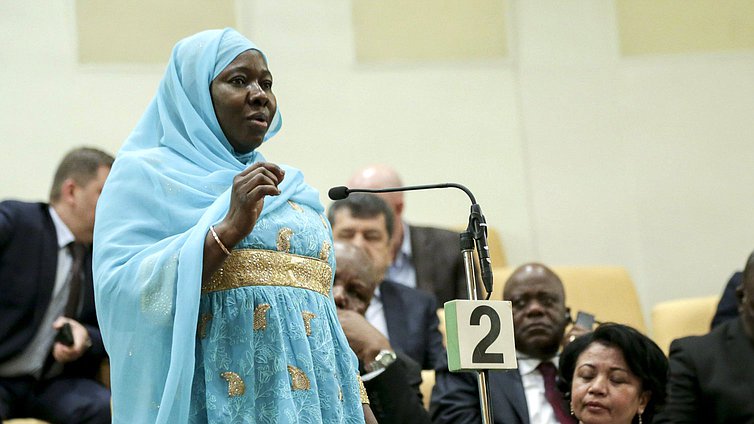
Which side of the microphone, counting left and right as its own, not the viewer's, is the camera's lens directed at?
left

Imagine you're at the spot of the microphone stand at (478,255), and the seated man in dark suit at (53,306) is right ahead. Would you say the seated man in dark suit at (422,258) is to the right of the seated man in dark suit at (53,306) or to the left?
right

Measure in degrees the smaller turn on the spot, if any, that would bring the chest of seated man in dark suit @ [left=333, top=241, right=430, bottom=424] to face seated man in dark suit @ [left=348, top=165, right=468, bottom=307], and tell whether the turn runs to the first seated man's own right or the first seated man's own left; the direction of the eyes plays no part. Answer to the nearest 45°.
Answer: approximately 135° to the first seated man's own right

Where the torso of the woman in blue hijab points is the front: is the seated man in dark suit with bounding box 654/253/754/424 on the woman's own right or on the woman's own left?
on the woman's own left

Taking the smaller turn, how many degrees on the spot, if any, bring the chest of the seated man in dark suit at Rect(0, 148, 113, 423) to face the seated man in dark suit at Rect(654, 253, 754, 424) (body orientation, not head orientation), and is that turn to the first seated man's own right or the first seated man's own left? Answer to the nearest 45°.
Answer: approximately 45° to the first seated man's own left

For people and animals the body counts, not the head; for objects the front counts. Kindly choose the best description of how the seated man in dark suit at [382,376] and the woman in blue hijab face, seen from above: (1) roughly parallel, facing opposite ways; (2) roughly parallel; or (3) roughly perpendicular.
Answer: roughly perpendicular

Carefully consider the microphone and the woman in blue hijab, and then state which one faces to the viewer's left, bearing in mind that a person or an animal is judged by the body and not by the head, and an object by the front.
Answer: the microphone

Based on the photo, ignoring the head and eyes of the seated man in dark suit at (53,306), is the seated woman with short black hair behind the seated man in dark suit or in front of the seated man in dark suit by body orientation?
in front

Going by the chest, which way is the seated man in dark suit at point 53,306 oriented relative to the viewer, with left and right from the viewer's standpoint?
facing the viewer and to the right of the viewer

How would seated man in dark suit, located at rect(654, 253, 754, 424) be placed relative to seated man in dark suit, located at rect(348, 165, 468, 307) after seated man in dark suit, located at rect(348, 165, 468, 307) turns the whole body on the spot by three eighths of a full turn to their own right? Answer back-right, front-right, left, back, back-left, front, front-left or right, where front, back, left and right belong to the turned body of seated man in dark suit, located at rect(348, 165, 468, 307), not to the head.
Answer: back-right

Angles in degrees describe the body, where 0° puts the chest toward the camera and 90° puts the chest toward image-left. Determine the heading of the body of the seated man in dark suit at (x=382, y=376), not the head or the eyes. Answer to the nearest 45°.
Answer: approximately 45°

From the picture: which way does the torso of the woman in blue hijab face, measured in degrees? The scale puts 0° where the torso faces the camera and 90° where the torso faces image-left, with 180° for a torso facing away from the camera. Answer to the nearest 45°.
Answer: approximately 315°

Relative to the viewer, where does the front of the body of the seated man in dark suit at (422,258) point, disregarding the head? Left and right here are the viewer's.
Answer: facing the viewer and to the left of the viewer

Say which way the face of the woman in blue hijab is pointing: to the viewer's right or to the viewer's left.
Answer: to the viewer's right

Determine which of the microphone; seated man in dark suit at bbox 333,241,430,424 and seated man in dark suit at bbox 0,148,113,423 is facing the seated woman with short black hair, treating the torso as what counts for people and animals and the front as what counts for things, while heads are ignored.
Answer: seated man in dark suit at bbox 0,148,113,423
